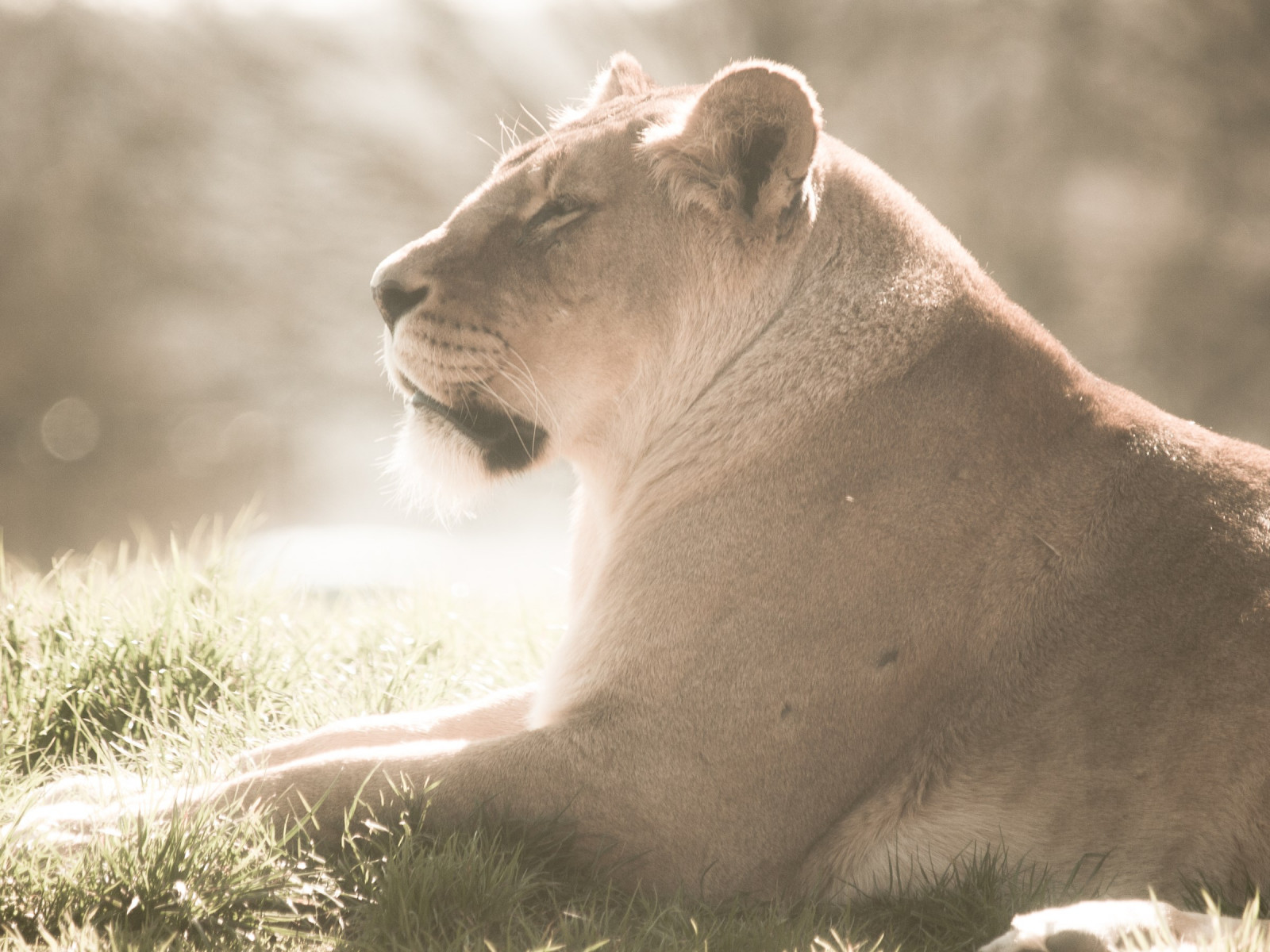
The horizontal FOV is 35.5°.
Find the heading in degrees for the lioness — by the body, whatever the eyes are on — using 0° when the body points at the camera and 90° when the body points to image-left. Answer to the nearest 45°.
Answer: approximately 90°
